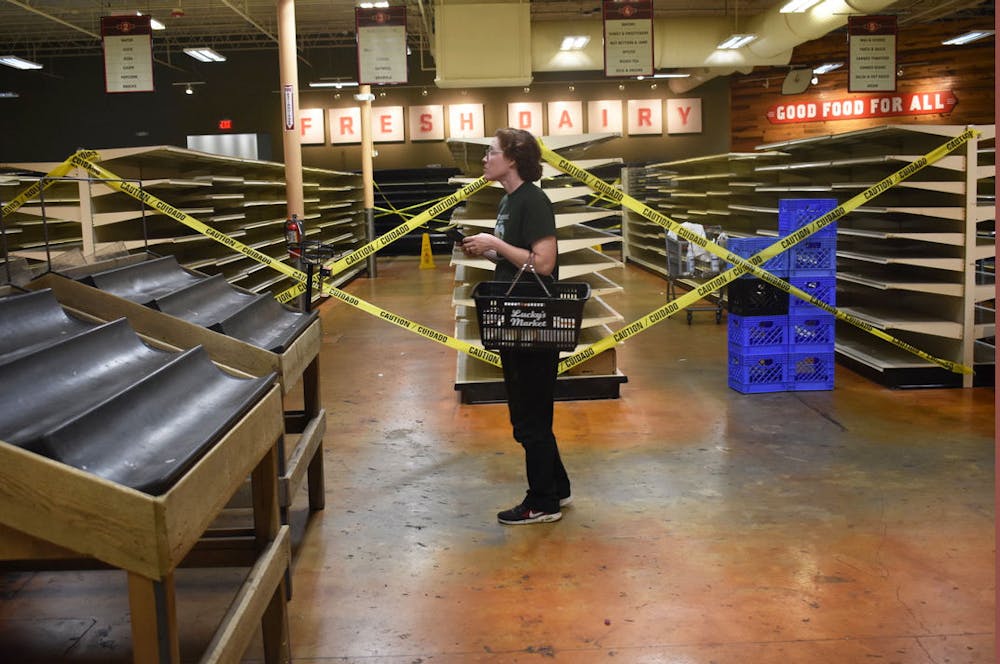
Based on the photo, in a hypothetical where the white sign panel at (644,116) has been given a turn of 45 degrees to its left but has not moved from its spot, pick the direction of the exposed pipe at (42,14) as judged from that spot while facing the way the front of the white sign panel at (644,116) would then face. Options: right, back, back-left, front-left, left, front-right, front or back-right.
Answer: right

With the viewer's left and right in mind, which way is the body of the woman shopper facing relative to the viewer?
facing to the left of the viewer

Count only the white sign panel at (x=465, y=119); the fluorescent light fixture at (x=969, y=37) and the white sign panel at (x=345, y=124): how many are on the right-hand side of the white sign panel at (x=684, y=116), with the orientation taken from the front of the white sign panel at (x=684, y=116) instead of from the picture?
2

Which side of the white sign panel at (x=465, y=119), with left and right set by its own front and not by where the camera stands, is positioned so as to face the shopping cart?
front

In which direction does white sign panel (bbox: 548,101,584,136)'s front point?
toward the camera

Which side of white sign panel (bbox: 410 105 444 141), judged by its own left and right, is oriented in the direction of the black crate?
front

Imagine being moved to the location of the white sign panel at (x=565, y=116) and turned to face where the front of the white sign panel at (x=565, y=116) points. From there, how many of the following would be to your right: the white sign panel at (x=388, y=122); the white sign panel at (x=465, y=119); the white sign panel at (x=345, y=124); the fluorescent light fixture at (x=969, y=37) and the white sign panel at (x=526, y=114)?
4

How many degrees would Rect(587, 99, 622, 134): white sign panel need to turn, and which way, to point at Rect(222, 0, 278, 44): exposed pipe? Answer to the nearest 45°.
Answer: approximately 45° to its right

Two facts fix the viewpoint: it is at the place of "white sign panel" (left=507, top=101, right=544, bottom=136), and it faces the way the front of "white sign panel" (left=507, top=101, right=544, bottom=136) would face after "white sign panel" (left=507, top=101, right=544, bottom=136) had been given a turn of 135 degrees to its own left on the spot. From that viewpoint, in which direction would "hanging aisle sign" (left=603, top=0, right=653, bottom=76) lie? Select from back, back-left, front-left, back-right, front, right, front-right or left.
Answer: back-right

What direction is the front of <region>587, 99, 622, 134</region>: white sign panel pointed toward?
toward the camera

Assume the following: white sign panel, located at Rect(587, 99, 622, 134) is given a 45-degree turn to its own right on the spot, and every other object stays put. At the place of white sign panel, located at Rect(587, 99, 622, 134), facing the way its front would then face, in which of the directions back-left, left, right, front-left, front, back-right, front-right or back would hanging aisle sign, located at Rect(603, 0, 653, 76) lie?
front-left

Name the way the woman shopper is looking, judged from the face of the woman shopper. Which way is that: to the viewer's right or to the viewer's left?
to the viewer's left

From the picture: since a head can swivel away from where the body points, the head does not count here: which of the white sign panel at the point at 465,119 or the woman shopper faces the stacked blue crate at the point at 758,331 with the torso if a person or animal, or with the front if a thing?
the white sign panel

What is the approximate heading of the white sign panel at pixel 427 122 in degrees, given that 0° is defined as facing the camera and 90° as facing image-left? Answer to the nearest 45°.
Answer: approximately 0°

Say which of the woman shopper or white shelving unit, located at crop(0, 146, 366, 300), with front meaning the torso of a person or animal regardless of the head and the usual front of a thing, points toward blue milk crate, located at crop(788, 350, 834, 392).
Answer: the white shelving unit
